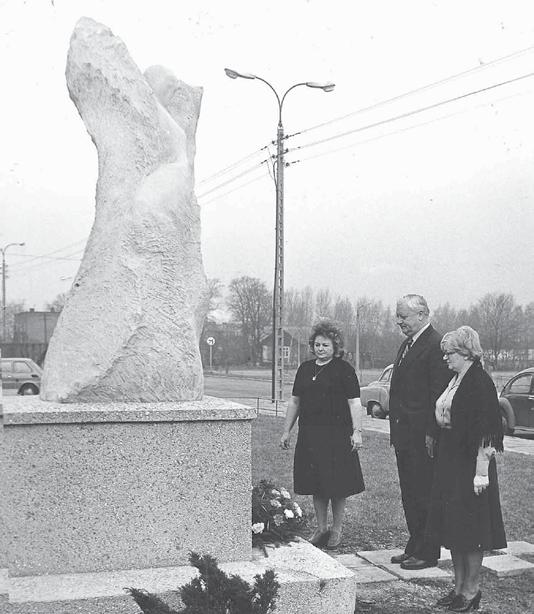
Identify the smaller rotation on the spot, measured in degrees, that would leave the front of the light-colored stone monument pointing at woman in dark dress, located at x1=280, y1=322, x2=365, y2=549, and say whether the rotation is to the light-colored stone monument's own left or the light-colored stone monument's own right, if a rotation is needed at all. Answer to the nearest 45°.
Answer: approximately 45° to the light-colored stone monument's own left

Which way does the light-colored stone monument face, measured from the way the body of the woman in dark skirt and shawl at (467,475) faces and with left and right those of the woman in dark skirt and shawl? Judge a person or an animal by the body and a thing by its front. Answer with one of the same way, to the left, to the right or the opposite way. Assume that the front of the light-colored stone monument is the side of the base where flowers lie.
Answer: the opposite way

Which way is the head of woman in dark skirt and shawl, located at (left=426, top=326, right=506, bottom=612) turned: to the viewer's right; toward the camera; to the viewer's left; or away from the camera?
to the viewer's left

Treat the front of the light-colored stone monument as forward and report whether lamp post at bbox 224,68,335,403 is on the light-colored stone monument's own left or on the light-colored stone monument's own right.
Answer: on the light-colored stone monument's own left

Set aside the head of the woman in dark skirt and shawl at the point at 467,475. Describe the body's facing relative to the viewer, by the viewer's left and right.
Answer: facing to the left of the viewer

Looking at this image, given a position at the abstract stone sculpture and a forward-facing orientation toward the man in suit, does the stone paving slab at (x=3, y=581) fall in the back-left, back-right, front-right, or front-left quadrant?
back-right

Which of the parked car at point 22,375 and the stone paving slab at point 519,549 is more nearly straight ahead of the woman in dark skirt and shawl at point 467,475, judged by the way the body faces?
the parked car

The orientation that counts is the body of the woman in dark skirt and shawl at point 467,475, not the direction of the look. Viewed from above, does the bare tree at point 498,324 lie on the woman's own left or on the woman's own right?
on the woman's own right

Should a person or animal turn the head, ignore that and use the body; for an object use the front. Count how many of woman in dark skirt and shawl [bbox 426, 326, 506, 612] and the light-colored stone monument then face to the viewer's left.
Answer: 1

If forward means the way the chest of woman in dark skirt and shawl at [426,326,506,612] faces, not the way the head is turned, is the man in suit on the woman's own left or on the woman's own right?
on the woman's own right
